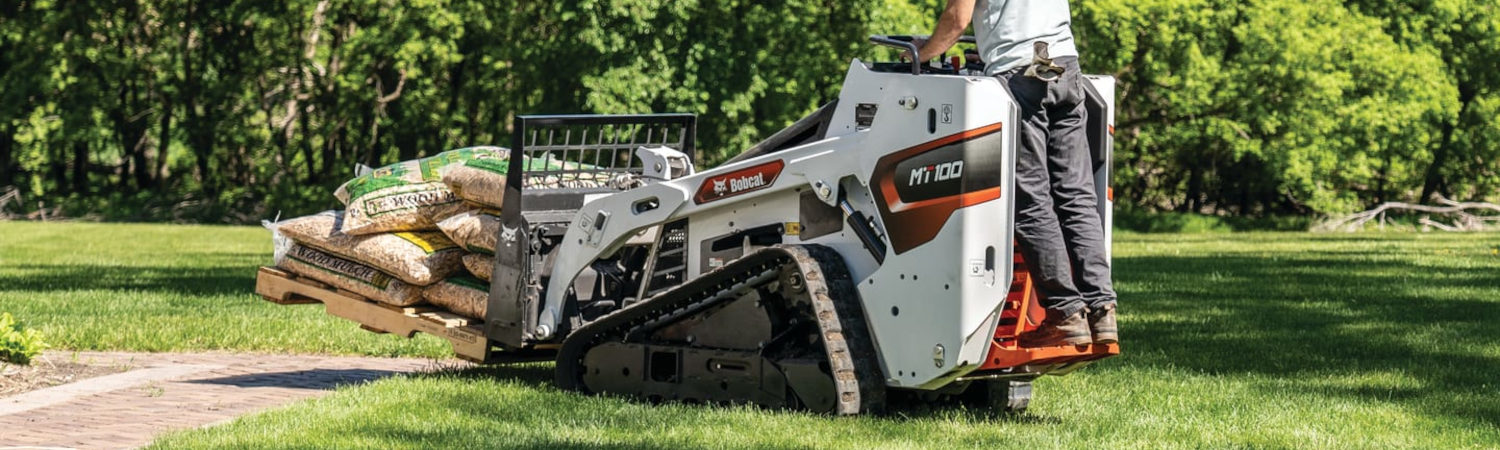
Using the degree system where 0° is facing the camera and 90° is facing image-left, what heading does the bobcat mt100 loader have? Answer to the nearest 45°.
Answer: approximately 135°

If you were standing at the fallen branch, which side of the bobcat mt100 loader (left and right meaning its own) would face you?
right
